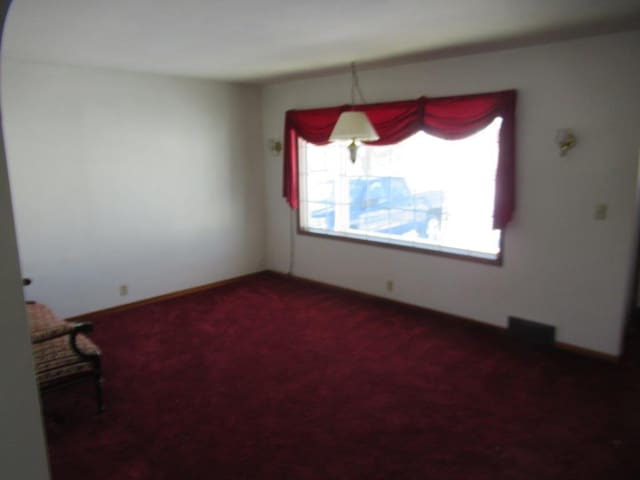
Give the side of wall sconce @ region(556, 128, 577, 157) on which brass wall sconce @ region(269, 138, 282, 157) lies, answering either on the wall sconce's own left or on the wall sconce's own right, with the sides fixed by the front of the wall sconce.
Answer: on the wall sconce's own right

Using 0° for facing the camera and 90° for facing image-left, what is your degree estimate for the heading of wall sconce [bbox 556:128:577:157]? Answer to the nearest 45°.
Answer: approximately 45°

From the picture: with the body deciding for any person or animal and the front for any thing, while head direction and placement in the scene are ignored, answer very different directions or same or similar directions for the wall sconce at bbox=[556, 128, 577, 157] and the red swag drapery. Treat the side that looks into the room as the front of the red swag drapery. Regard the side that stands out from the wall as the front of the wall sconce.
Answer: same or similar directions

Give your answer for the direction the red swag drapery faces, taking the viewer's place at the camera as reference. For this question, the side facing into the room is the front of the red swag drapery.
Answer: facing the viewer and to the left of the viewer

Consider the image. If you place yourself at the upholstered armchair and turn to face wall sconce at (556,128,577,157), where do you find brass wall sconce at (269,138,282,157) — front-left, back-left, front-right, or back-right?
front-left

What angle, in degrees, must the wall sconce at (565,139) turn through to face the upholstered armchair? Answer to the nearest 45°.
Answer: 0° — it already faces it

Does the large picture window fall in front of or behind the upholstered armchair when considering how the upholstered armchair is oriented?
in front

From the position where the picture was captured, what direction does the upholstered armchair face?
facing away from the viewer and to the right of the viewer

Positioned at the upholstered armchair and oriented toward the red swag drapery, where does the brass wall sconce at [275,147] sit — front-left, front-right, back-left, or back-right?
front-left

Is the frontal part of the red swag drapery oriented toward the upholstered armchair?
yes

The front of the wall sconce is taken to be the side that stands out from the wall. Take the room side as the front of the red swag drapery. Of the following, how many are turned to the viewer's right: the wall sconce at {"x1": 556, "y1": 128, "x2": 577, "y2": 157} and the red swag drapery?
0
